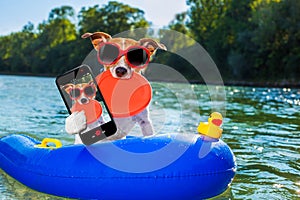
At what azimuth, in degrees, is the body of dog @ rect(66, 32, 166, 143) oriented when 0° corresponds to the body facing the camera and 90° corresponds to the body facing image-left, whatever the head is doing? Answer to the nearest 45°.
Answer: approximately 0°

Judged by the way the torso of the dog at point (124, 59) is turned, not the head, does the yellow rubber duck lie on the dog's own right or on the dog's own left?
on the dog's own left

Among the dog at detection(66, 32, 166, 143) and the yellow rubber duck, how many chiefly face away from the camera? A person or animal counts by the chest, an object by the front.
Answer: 0
